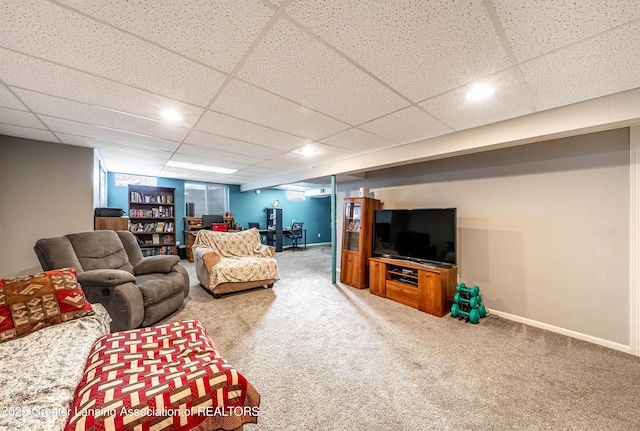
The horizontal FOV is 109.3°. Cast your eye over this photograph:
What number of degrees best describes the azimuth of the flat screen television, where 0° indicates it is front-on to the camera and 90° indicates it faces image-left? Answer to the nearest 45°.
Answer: approximately 45°

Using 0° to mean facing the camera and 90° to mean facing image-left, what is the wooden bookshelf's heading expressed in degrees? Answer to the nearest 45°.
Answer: approximately 0°

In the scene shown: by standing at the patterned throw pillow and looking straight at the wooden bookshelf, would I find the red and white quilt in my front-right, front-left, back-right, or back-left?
back-right

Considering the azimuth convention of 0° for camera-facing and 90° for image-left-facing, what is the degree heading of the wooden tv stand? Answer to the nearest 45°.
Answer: approximately 45°

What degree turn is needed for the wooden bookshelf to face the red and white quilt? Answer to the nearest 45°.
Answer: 0° — it already faces it

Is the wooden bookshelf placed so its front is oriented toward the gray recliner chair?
yes

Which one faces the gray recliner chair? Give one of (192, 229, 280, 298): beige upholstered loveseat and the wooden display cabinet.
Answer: the wooden display cabinet

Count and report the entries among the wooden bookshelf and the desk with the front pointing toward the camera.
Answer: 2

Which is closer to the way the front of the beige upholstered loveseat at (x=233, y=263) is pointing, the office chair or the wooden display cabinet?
the wooden display cabinet

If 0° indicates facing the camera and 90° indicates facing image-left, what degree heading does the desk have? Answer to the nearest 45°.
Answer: approximately 0°

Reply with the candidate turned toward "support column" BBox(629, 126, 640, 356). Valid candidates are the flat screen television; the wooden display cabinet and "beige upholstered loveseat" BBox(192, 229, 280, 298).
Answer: the beige upholstered loveseat
